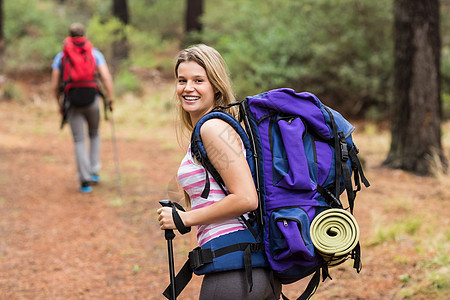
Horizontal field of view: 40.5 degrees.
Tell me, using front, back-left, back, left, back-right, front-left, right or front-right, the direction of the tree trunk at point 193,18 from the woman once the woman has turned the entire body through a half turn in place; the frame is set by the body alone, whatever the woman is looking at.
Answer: left

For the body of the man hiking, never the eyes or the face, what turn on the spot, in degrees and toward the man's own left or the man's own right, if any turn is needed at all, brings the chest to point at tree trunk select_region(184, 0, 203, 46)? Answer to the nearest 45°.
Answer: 0° — they already face it

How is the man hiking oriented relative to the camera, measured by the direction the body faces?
away from the camera

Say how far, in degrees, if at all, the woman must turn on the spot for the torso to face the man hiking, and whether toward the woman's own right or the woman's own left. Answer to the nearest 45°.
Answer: approximately 90° to the woman's own right

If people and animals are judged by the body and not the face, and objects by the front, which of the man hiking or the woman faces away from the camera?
the man hiking

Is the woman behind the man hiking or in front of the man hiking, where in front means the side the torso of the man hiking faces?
behind

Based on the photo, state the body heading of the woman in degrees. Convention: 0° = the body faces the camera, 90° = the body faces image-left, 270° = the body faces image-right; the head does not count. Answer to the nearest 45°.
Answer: approximately 90°

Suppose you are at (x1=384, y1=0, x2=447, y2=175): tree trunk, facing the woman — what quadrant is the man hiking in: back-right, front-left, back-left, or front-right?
front-right

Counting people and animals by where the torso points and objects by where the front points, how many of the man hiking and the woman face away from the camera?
1

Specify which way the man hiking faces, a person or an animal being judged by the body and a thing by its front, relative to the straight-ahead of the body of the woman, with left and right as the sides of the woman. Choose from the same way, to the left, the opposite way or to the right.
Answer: to the right
